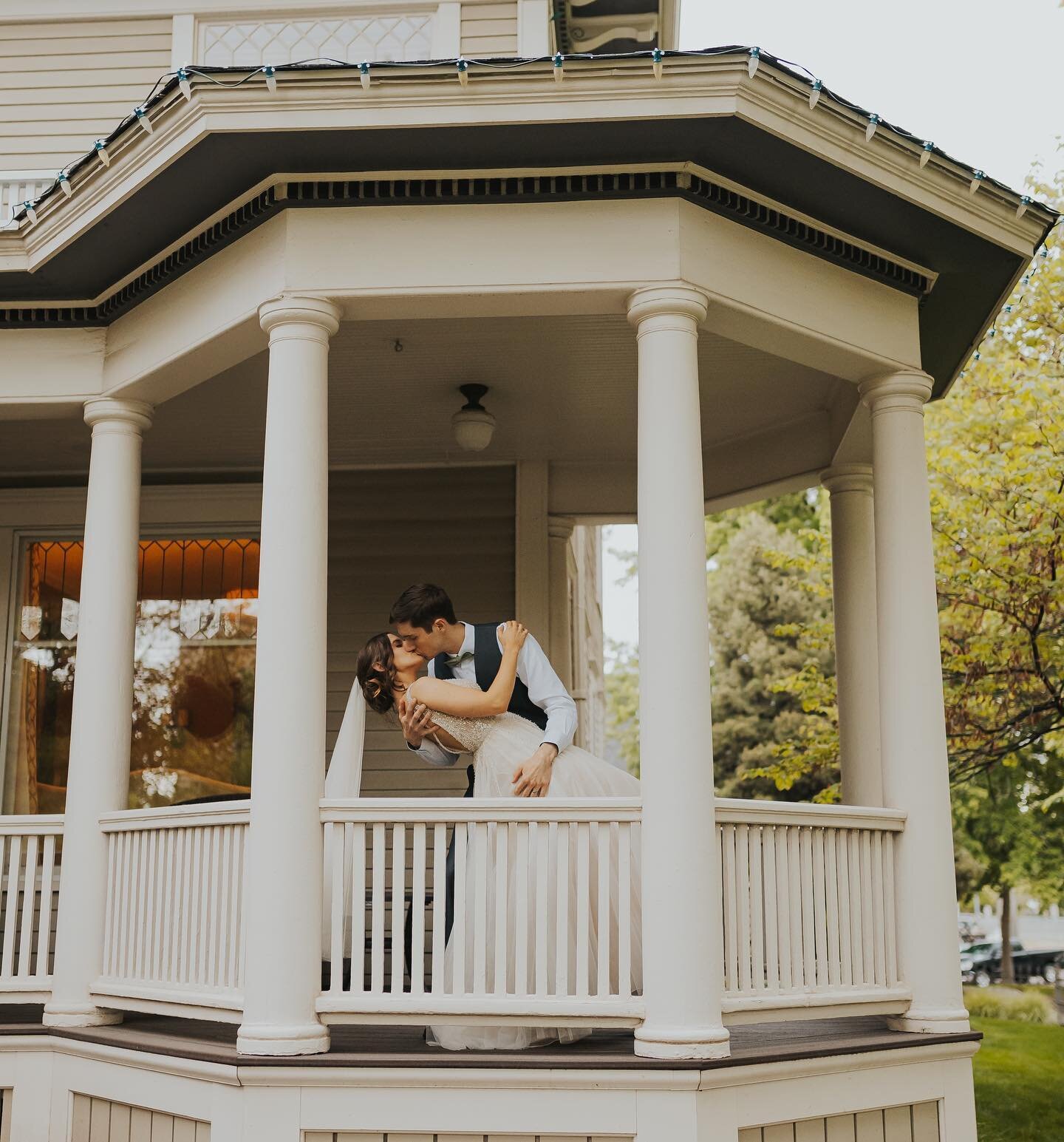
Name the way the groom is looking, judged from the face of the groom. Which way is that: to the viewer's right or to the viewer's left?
to the viewer's left

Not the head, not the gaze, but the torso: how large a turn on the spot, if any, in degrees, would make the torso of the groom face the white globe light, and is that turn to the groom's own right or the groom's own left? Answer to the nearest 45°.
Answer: approximately 135° to the groom's own right

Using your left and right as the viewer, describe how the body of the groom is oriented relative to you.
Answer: facing the viewer and to the left of the viewer

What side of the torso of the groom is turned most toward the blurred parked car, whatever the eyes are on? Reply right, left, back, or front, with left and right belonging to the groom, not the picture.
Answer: back

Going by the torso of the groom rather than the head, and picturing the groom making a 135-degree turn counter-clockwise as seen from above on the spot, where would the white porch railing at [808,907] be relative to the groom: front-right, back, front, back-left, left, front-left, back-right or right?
front
